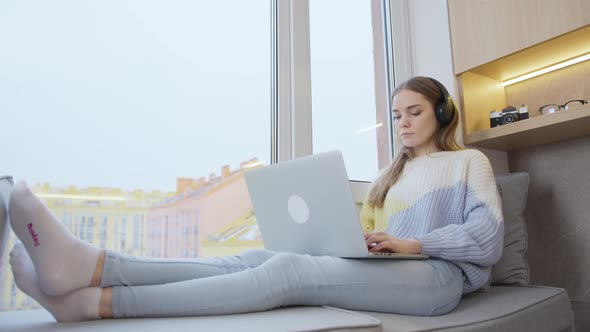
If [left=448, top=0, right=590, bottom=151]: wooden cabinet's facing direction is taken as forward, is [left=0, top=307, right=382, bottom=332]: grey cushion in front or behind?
in front

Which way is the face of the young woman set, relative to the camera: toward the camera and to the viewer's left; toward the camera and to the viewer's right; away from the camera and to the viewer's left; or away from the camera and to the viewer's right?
toward the camera and to the viewer's left

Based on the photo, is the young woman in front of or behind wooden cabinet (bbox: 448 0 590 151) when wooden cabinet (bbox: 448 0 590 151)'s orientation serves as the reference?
in front
